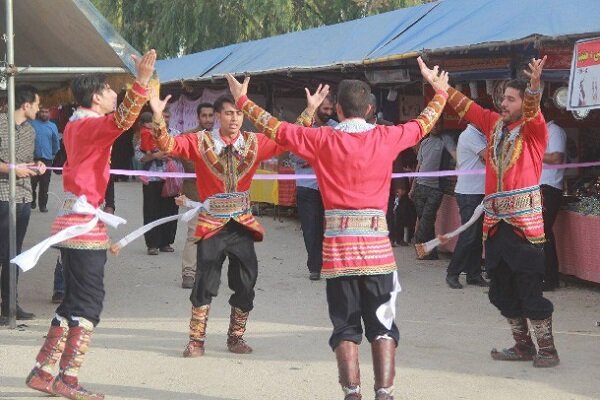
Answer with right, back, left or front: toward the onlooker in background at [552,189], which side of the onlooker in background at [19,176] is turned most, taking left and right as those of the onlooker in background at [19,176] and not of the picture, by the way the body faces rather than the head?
front

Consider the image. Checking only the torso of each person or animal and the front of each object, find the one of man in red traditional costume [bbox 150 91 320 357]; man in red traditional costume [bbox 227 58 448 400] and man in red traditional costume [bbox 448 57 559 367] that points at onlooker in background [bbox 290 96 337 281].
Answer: man in red traditional costume [bbox 227 58 448 400]

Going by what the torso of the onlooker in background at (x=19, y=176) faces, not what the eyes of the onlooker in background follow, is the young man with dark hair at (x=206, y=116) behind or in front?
in front

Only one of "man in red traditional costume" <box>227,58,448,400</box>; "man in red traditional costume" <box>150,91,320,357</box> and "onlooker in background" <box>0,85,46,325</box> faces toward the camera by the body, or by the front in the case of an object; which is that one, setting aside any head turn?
"man in red traditional costume" <box>150,91,320,357</box>

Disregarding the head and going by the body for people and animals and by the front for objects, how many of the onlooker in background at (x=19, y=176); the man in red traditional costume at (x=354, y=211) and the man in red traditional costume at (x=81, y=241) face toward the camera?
0

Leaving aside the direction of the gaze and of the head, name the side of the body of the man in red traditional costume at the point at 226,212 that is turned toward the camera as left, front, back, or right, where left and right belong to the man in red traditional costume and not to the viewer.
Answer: front

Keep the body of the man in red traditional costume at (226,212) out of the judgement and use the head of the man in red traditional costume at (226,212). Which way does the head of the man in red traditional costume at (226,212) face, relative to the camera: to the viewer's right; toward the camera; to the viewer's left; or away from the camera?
toward the camera

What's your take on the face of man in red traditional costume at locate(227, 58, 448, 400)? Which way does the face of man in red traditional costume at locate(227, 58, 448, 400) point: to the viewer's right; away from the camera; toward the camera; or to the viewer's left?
away from the camera

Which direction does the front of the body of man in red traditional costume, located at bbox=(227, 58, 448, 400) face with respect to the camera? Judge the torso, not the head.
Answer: away from the camera

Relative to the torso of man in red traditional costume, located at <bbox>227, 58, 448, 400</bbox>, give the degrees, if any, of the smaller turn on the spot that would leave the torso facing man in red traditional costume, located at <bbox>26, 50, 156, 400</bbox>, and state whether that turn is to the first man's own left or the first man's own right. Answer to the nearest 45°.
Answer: approximately 90° to the first man's own left

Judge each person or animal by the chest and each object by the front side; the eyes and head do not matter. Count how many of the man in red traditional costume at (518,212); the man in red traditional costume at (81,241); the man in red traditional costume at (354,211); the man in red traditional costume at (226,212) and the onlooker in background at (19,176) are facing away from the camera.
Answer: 1

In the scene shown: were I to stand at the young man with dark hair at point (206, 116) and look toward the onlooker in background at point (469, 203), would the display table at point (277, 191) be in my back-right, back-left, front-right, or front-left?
front-left

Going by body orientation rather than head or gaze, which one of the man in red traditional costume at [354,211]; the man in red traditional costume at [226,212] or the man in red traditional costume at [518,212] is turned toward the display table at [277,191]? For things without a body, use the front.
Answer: the man in red traditional costume at [354,211]

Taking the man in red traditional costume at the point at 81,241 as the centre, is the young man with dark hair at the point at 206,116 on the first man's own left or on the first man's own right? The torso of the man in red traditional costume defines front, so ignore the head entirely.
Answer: on the first man's own left

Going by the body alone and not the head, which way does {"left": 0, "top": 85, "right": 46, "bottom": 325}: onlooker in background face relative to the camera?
to the viewer's right

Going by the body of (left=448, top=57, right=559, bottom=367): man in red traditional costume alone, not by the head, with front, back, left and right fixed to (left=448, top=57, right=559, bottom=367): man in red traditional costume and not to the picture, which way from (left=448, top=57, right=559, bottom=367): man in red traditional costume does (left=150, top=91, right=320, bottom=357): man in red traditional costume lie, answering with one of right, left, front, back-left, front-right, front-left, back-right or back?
front-right

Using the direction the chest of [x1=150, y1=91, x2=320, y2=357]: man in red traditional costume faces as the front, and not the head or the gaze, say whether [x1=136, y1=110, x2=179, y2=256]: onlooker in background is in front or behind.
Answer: behind

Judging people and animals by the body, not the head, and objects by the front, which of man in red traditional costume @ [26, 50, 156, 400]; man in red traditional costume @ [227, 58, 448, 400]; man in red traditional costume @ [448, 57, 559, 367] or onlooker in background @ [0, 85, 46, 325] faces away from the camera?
man in red traditional costume @ [227, 58, 448, 400]

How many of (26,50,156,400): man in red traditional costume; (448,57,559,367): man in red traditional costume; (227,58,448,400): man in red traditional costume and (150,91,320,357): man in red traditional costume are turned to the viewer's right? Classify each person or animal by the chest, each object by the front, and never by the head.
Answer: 1

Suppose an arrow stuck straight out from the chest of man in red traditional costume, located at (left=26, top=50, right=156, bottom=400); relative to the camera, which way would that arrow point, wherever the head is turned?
to the viewer's right

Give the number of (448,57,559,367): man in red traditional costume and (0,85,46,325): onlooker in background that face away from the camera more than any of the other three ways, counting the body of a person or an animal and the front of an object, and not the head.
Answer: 0
